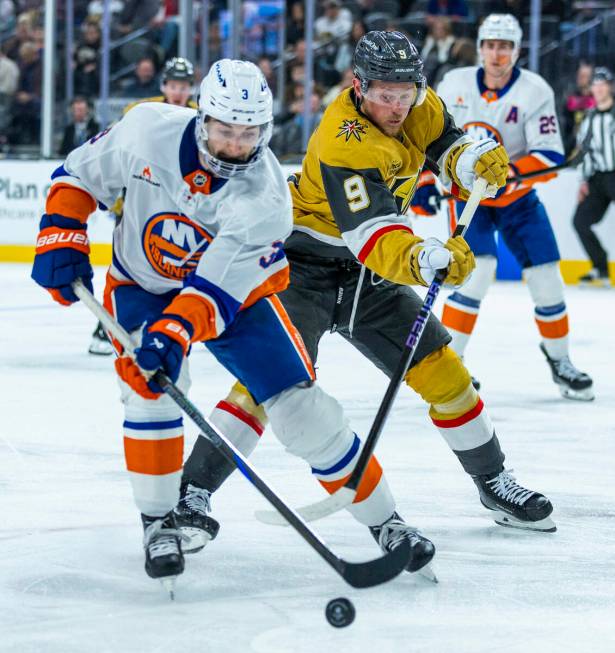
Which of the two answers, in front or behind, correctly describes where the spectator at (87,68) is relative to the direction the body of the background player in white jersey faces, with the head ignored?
behind

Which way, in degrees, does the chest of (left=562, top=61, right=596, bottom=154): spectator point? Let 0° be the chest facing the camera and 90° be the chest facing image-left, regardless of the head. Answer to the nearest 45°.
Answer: approximately 0°

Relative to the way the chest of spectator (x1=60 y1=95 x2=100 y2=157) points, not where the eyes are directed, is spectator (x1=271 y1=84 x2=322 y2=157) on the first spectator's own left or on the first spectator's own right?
on the first spectator's own left

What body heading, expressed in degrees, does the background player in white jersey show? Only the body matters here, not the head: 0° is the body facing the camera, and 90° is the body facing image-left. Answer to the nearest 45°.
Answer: approximately 0°
